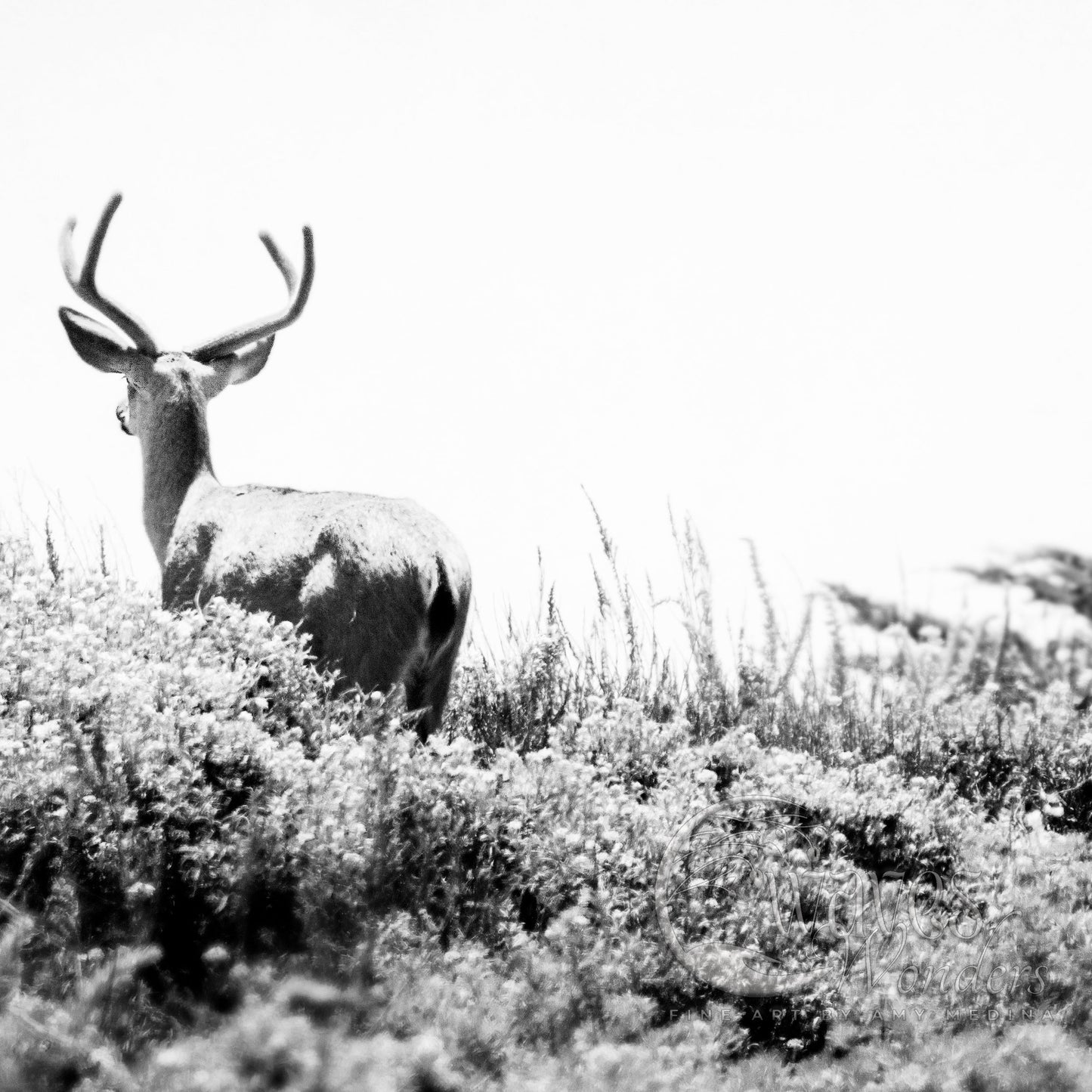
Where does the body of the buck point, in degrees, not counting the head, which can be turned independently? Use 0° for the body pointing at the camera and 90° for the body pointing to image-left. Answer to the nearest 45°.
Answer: approximately 135°
